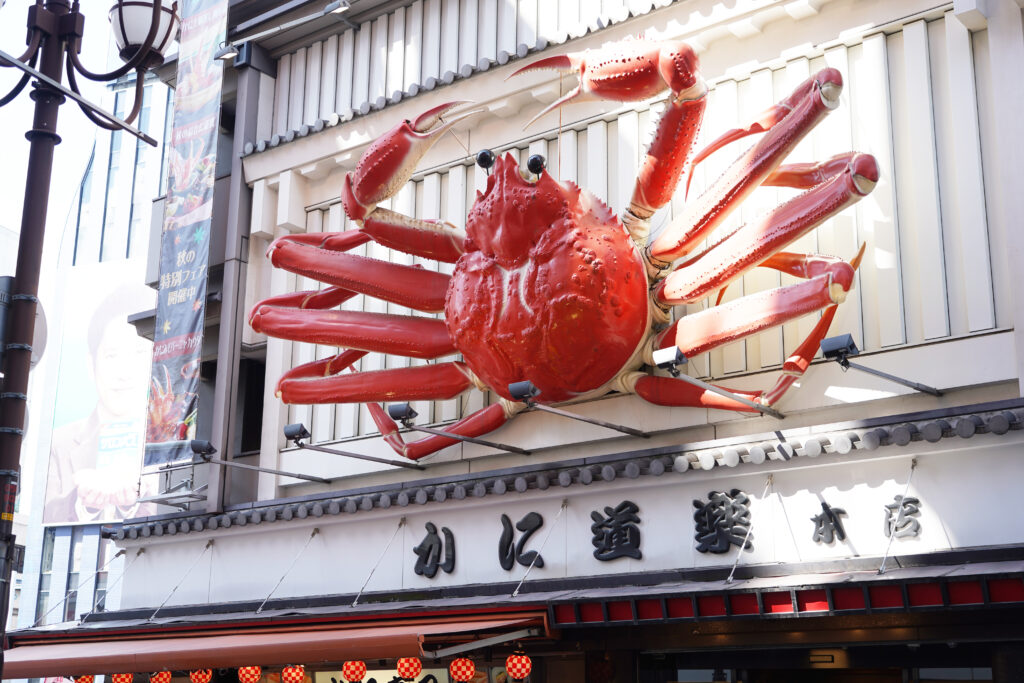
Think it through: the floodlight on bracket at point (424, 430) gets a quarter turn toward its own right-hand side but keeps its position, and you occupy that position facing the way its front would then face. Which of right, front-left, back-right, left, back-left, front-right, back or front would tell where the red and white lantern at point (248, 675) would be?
back

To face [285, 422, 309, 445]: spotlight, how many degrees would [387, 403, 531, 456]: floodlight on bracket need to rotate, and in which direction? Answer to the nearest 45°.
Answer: approximately 90° to its left

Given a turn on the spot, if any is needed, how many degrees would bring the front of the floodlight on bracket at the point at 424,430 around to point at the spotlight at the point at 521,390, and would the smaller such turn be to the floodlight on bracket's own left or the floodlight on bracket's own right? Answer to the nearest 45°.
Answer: approximately 90° to the floodlight on bracket's own right

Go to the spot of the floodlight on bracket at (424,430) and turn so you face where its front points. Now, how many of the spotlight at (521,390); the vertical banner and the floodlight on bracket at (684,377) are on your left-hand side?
1

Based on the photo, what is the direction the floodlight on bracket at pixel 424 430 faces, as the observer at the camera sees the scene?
facing away from the viewer and to the right of the viewer

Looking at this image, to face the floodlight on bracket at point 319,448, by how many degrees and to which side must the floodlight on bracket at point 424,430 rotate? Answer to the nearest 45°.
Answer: approximately 90° to its left

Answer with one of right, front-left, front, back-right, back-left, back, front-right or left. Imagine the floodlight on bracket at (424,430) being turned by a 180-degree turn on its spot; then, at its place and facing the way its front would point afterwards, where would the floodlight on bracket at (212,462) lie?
right

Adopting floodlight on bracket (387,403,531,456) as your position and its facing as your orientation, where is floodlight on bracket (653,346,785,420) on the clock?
floodlight on bracket (653,346,785,420) is roughly at 3 o'clock from floodlight on bracket (387,403,531,456).

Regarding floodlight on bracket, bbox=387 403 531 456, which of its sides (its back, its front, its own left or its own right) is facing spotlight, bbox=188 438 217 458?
left
